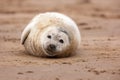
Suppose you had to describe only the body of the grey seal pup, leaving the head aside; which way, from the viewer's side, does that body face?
toward the camera
